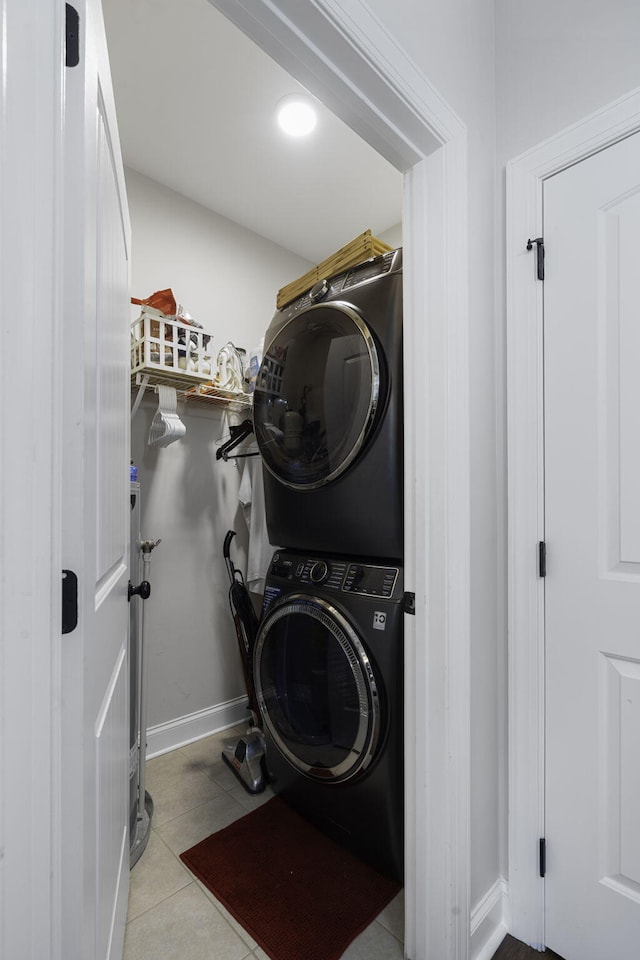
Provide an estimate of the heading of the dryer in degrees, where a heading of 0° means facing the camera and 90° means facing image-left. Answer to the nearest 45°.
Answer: approximately 45°

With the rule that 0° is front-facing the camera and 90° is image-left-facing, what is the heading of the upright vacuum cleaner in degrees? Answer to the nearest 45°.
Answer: approximately 45°

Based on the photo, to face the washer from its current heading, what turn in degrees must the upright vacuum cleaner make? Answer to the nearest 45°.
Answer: approximately 45° to its left

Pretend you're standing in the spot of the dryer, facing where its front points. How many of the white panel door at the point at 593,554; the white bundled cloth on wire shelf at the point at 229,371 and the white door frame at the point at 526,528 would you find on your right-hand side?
1

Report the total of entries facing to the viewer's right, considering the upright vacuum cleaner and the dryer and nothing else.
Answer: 0

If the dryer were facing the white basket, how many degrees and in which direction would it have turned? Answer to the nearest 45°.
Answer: approximately 90° to its right

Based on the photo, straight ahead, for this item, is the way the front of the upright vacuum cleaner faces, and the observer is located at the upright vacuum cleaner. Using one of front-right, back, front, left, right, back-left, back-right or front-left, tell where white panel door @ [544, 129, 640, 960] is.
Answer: left

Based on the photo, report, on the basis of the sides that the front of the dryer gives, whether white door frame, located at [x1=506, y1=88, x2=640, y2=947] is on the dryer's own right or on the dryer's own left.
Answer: on the dryer's own left

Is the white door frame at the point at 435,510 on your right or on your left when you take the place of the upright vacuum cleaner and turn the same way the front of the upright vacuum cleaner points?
on your left
